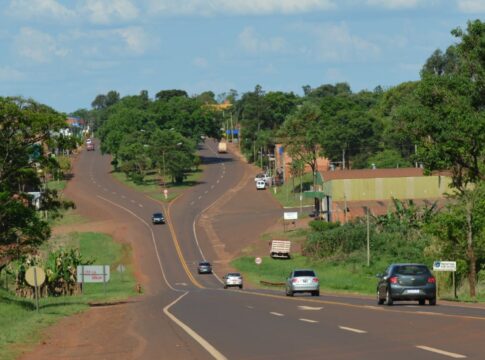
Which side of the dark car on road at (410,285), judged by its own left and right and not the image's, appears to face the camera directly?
back

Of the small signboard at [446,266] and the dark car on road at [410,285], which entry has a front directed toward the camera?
the small signboard

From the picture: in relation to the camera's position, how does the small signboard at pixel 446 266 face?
facing the viewer

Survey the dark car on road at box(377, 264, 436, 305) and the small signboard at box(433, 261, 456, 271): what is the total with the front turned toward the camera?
1

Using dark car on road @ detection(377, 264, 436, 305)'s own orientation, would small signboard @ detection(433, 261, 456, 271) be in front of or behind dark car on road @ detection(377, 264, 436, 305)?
in front

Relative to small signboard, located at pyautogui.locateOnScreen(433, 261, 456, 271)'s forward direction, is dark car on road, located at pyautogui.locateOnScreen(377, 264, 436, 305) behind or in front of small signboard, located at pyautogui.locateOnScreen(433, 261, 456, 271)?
in front

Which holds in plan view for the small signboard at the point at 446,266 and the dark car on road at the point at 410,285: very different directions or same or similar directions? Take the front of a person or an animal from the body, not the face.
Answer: very different directions
